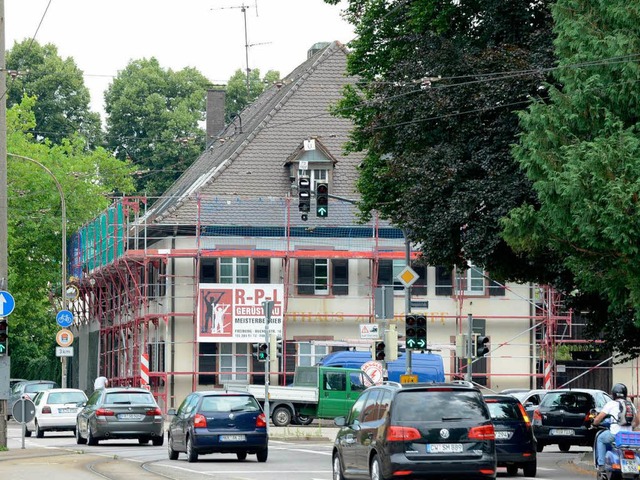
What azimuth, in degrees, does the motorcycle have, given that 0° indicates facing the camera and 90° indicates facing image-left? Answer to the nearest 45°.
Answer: approximately 180°

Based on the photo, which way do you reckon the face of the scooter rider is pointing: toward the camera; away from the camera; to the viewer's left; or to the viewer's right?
away from the camera

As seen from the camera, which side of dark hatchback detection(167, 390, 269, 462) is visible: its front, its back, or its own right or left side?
back

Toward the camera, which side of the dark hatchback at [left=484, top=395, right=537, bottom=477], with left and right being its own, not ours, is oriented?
back

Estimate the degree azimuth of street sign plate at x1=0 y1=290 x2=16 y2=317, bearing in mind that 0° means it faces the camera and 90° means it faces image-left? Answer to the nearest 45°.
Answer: approximately 0°

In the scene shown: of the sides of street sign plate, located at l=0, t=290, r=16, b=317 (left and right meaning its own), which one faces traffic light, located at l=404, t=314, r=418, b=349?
left
